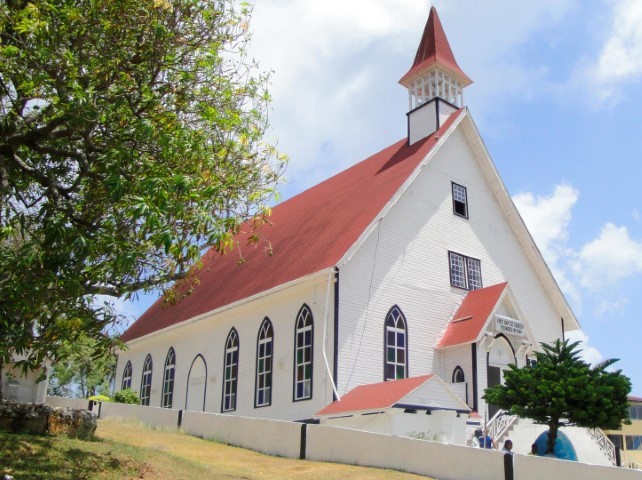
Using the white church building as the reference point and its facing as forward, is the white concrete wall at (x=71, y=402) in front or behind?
behind

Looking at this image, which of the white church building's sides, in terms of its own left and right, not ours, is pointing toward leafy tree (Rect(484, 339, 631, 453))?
front

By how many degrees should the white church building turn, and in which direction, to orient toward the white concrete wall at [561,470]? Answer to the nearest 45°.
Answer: approximately 45° to its right

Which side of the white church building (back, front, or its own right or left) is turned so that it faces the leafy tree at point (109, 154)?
right

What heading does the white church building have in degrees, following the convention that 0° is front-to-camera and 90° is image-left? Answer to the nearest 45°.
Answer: approximately 315°

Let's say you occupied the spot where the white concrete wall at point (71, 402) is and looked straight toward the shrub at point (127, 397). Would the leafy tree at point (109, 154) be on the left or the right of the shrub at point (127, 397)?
right

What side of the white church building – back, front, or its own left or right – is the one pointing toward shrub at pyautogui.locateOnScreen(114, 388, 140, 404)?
back

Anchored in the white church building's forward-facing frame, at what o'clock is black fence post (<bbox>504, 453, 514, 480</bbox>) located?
The black fence post is roughly at 1 o'clock from the white church building.

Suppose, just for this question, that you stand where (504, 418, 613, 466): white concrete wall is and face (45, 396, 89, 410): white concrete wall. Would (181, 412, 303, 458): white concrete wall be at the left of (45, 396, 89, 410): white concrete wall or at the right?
left

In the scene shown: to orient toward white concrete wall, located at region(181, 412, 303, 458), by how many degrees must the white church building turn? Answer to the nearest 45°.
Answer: approximately 90° to its right

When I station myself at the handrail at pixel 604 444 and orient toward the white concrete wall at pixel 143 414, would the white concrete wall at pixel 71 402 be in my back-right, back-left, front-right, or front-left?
front-right

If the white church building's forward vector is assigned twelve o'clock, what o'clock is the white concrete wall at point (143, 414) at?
The white concrete wall is roughly at 5 o'clock from the white church building.
